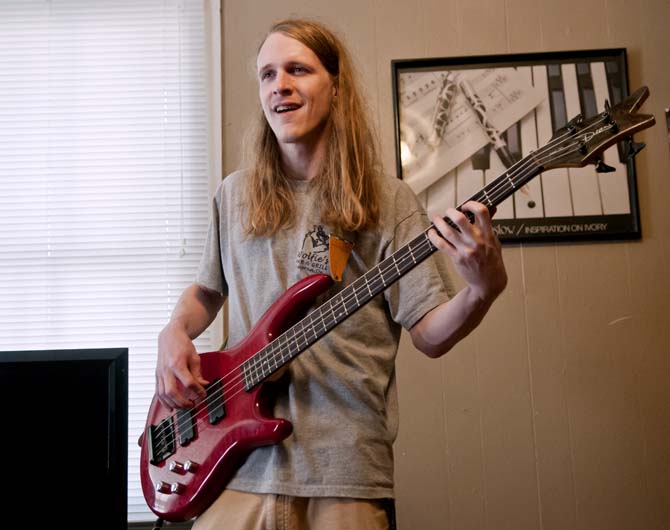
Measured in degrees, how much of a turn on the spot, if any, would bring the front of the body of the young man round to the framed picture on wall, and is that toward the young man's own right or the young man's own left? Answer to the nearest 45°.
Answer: approximately 180°

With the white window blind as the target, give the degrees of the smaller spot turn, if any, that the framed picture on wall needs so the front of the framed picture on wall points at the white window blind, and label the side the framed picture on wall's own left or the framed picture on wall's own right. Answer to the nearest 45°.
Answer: approximately 90° to the framed picture on wall's own right

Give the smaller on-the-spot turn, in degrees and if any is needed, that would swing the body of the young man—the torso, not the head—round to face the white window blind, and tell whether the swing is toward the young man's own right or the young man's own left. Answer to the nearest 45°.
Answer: approximately 90° to the young man's own right

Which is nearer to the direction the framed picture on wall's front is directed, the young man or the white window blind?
the young man

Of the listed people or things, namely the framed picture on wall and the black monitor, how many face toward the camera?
2

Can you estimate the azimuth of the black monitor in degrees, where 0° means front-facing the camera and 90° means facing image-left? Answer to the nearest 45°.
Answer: approximately 0°

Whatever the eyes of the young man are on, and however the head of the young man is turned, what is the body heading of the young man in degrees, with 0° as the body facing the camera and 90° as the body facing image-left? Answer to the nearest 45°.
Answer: approximately 45°

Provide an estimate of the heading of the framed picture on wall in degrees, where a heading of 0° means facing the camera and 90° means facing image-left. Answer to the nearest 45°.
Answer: approximately 0°
